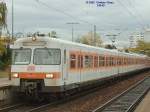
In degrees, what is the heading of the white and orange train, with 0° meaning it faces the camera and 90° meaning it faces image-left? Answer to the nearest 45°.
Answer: approximately 45°
